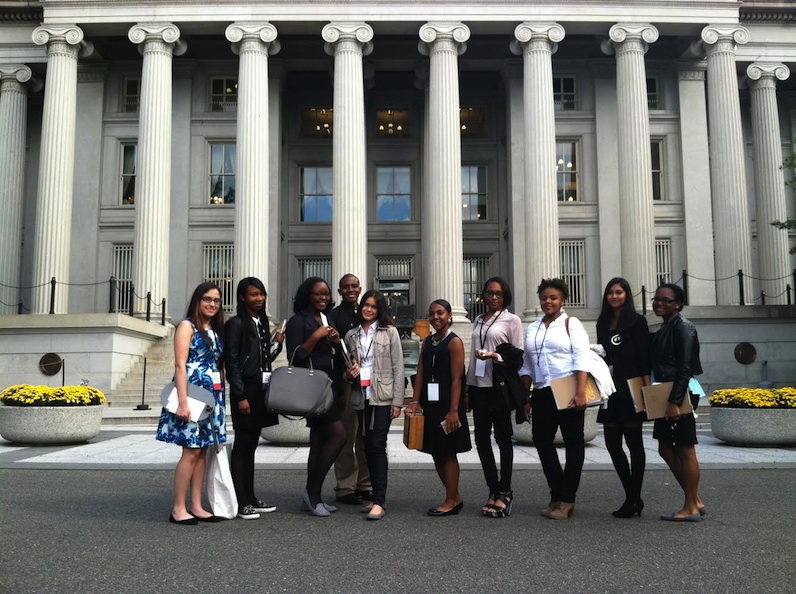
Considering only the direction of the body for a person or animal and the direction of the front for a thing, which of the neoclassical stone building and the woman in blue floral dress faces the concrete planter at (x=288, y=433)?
the neoclassical stone building

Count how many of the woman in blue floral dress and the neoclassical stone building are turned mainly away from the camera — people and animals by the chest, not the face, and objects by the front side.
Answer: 0

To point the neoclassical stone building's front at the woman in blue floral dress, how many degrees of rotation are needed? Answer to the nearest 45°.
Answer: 0° — it already faces them

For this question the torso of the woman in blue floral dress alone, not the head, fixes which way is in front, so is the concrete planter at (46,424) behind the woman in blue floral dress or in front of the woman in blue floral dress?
behind

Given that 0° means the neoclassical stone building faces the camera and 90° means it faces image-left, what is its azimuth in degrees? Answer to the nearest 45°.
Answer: approximately 0°

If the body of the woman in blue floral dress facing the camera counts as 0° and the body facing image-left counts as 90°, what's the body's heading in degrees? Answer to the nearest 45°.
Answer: approximately 315°

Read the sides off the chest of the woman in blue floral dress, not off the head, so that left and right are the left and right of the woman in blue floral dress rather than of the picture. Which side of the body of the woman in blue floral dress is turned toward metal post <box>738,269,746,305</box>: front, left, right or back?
left

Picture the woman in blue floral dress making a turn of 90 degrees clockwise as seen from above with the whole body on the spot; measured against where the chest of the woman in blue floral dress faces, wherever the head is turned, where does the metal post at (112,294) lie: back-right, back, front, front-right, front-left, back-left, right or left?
back-right

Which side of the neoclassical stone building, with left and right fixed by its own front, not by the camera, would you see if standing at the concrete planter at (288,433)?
front

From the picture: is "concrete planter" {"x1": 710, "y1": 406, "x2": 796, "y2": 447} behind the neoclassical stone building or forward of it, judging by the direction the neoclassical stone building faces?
forward

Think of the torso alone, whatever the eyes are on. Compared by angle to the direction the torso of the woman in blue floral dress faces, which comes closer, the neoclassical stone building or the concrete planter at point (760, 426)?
the concrete planter
